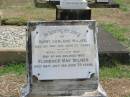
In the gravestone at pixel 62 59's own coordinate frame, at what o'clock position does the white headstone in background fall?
The white headstone in background is roughly at 6 o'clock from the gravestone.

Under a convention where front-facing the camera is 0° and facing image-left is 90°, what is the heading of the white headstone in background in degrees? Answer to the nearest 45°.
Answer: approximately 0°

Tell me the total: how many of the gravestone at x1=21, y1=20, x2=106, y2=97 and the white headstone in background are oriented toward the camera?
2

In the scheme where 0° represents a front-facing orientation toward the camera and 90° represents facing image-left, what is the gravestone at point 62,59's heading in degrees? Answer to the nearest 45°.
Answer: approximately 0°

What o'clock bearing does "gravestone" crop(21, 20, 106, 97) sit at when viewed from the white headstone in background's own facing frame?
The gravestone is roughly at 12 o'clock from the white headstone in background.
